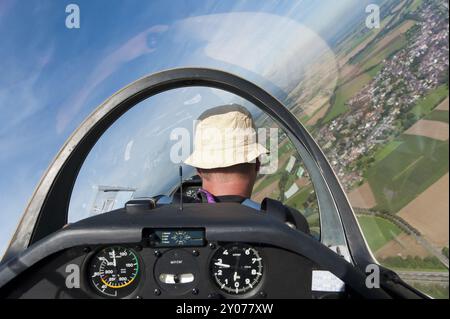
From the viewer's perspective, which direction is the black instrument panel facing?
toward the camera
